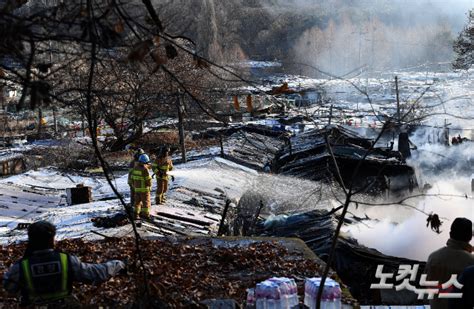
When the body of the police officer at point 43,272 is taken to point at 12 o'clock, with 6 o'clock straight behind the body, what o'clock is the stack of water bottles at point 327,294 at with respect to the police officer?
The stack of water bottles is roughly at 3 o'clock from the police officer.

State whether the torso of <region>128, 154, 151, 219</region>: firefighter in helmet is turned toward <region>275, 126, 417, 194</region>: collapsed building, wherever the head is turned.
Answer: yes

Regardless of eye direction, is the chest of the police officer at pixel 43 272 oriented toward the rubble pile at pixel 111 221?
yes

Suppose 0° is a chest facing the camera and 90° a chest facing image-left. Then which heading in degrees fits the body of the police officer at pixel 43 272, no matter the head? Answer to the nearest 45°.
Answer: approximately 180°

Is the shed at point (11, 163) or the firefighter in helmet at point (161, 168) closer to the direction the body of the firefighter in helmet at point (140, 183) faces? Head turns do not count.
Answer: the firefighter in helmet

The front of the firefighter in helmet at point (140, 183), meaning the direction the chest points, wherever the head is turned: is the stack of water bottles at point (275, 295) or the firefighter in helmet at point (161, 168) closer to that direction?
the firefighter in helmet

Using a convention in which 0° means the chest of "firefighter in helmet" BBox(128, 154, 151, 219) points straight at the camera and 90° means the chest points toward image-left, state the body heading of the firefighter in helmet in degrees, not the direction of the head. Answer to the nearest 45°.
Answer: approximately 225°

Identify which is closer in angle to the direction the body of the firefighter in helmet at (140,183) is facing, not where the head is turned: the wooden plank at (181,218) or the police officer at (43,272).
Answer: the wooden plank

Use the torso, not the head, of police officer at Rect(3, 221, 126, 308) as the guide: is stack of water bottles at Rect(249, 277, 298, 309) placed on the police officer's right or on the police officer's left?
on the police officer's right

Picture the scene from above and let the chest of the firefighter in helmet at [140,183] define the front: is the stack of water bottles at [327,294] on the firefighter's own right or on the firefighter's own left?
on the firefighter's own right
